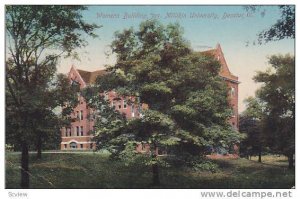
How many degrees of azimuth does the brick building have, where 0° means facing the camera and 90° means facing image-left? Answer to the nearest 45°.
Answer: approximately 0°

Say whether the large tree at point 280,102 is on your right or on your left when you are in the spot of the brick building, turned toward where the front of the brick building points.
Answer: on your left

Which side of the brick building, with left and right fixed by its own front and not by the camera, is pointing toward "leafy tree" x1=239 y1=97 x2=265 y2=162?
left
